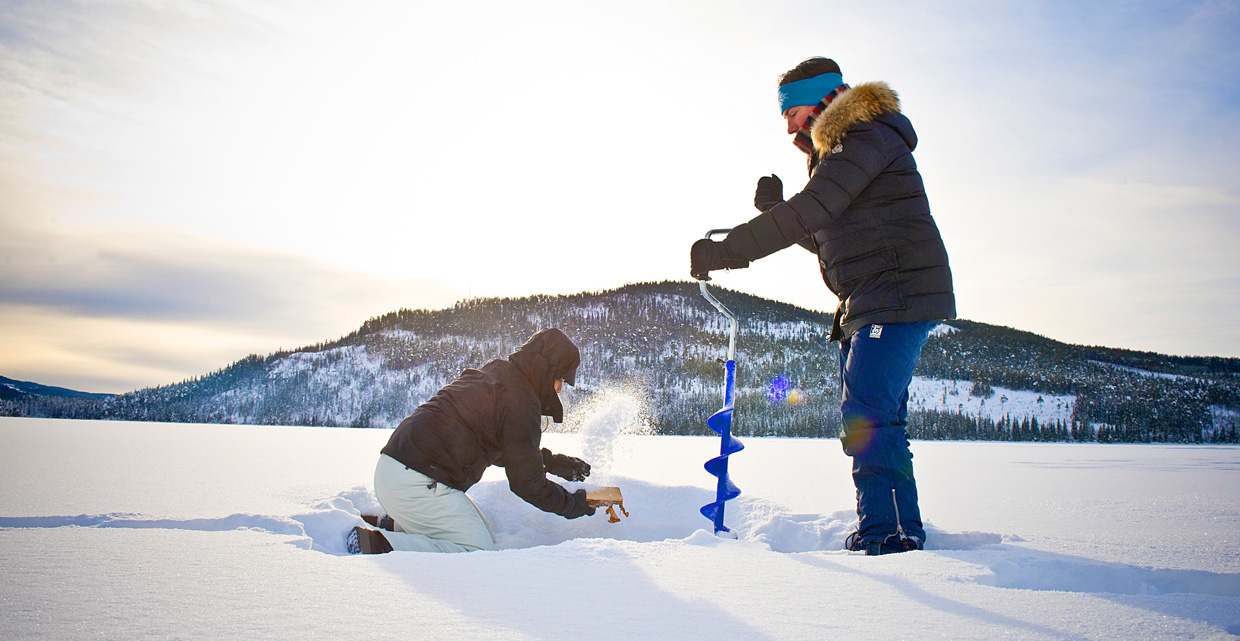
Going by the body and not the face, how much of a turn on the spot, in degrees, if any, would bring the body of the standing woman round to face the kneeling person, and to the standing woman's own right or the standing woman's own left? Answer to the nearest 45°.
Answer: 0° — they already face them

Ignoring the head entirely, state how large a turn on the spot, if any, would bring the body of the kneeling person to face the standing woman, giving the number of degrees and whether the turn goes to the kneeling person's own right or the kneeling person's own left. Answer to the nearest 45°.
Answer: approximately 45° to the kneeling person's own right

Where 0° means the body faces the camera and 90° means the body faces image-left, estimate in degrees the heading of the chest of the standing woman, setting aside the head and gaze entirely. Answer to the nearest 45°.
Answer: approximately 90°

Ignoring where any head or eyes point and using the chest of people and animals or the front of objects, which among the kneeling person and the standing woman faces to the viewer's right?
the kneeling person

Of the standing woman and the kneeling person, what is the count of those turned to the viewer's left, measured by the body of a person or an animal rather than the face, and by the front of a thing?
1

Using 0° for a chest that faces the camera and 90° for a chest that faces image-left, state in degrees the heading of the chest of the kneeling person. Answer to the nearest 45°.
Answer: approximately 270°

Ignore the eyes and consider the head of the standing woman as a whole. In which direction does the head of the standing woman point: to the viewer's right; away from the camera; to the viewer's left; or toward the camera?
to the viewer's left
